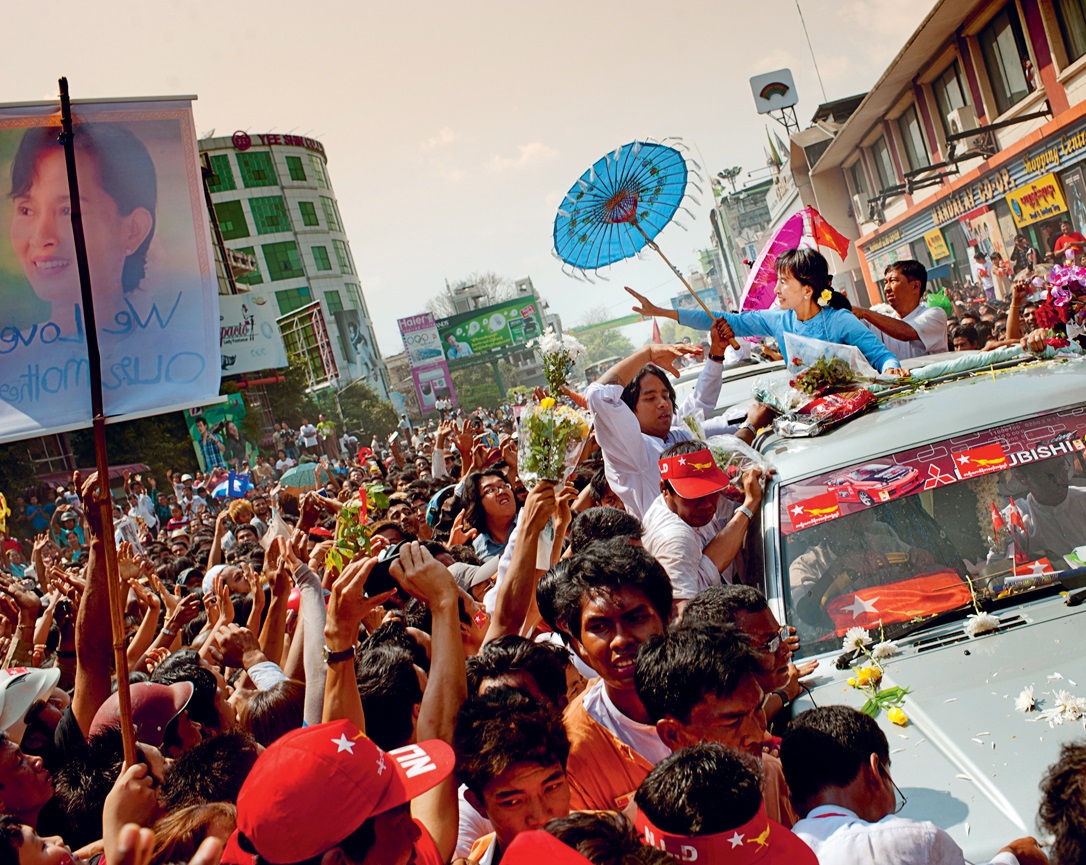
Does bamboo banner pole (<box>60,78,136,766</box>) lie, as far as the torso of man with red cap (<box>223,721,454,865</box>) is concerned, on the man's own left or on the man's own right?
on the man's own left

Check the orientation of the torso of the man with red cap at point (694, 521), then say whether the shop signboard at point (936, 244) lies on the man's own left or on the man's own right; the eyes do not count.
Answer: on the man's own left

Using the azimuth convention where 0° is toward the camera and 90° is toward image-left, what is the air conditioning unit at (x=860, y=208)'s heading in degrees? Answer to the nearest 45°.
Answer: approximately 45°

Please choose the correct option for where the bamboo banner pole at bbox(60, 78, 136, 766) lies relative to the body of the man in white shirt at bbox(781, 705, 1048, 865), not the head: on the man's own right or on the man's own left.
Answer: on the man's own left

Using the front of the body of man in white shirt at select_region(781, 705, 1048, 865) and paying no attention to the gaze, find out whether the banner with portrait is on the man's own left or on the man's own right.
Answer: on the man's own left

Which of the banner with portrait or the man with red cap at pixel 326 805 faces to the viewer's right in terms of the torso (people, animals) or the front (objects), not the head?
the man with red cap

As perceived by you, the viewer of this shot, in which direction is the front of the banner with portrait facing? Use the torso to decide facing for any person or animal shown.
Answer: facing away from the viewer

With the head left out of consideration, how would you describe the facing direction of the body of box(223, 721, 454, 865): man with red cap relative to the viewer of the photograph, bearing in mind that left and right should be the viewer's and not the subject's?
facing to the right of the viewer

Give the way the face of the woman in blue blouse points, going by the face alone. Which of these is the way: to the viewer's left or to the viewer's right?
to the viewer's left
